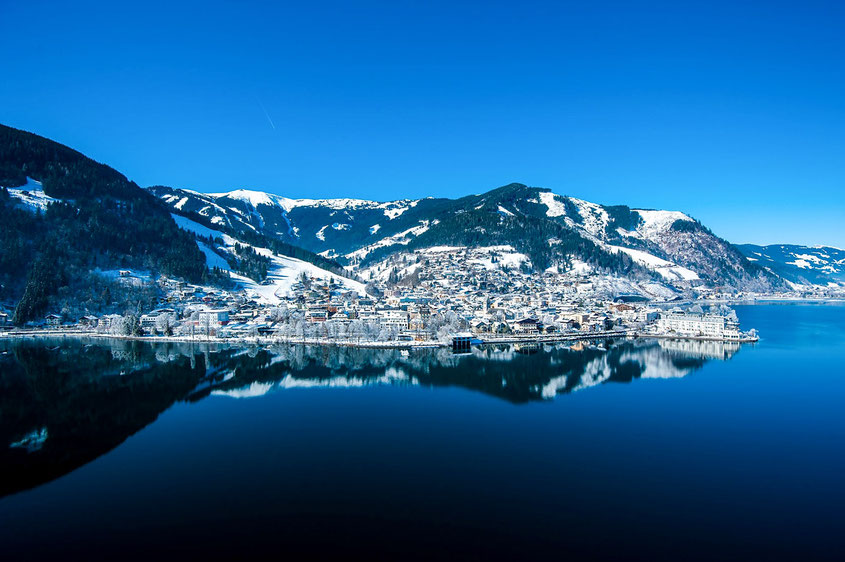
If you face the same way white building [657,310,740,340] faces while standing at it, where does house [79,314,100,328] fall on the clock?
The house is roughly at 2 o'clock from the white building.

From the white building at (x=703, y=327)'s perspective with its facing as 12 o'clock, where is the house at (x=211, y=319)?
The house is roughly at 2 o'clock from the white building.

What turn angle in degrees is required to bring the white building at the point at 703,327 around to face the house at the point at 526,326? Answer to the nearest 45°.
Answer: approximately 45° to its right

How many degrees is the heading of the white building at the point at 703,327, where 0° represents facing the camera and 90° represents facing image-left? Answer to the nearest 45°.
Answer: approximately 0°
